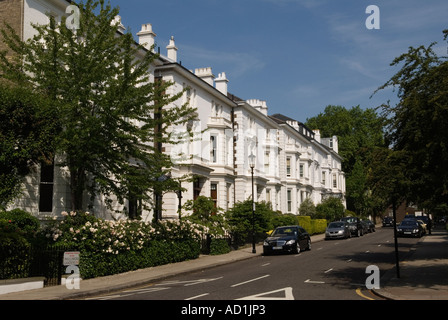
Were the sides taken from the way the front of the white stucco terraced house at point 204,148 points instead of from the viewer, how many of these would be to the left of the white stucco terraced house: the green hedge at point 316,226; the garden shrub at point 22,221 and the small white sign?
1

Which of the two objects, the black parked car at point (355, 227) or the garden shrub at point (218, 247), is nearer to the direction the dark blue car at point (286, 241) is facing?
the garden shrub

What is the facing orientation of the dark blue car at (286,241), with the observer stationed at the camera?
facing the viewer and to the left of the viewer

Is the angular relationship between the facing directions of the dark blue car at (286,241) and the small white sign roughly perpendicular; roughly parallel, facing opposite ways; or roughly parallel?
roughly perpendicular

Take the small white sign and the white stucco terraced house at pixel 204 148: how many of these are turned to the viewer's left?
0

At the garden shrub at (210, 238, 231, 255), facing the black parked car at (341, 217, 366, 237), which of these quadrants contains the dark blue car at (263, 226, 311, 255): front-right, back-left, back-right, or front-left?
front-right

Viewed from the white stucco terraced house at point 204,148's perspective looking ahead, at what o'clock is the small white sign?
The small white sign is roughly at 2 o'clock from the white stucco terraced house.

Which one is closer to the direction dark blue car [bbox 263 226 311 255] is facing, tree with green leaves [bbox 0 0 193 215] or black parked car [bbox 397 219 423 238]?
the tree with green leaves

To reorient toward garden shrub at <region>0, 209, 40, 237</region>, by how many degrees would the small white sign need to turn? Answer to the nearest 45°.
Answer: approximately 135° to its right

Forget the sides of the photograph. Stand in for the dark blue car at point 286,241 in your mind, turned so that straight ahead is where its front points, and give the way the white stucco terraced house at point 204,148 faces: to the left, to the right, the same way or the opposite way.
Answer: to the left

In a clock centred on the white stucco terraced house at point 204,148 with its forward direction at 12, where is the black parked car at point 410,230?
The black parked car is roughly at 10 o'clock from the white stucco terraced house.

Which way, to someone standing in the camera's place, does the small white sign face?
facing the viewer

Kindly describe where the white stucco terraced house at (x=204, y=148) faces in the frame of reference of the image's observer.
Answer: facing the viewer and to the right of the viewer

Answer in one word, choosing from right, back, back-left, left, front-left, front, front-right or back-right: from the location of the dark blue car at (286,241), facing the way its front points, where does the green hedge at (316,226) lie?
back-right

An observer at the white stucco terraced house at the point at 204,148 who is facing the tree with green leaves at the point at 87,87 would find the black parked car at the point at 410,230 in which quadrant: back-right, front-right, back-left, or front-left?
back-left

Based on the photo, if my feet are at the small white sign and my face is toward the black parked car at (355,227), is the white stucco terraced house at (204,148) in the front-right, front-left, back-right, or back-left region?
front-left

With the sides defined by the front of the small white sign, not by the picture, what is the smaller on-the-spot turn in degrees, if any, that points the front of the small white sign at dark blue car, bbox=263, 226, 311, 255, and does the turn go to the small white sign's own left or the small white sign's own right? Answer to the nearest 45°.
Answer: approximately 135° to the small white sign's own left
